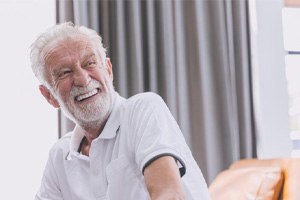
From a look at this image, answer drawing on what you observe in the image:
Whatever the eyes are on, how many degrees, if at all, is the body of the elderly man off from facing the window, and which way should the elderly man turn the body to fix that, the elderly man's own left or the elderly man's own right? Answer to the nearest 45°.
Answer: approximately 180°

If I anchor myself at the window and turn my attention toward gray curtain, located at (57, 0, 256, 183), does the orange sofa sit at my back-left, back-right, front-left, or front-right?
front-left

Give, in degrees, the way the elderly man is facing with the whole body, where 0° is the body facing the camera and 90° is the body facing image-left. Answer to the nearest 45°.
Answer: approximately 45°

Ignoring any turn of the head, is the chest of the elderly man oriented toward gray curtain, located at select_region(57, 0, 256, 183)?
no
